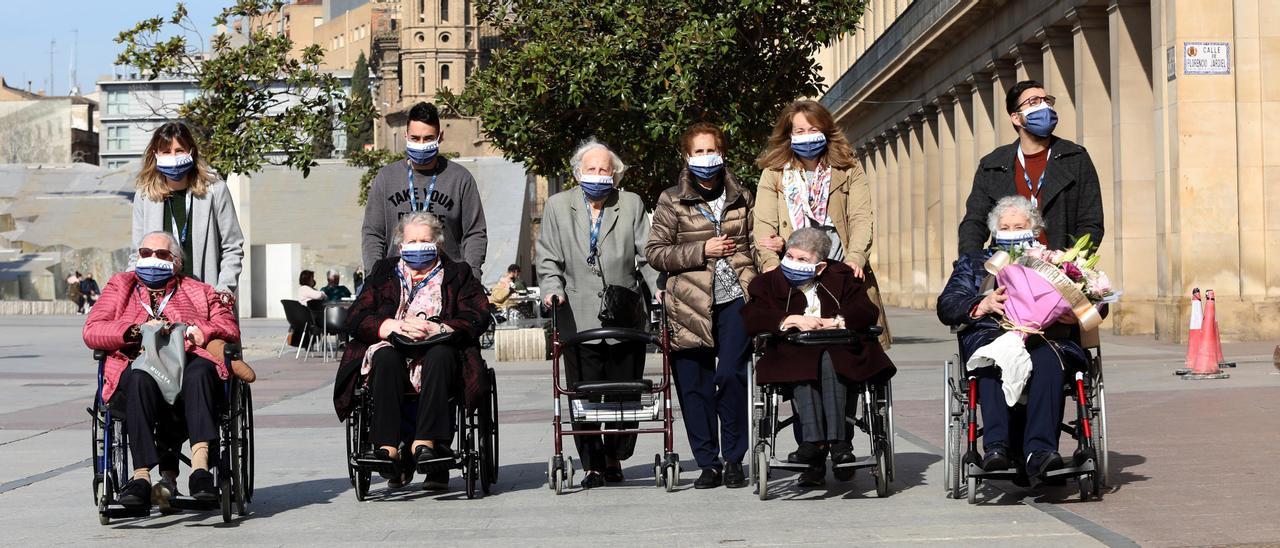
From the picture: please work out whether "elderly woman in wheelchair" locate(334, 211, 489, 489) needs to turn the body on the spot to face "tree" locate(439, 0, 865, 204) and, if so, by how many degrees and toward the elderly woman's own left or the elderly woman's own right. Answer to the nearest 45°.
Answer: approximately 180°

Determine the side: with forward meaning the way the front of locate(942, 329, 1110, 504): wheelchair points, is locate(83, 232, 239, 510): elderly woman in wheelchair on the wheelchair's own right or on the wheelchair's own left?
on the wheelchair's own right

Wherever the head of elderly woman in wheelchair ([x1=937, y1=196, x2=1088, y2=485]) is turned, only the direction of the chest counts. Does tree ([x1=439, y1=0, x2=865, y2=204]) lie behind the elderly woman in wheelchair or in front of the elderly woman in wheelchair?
behind

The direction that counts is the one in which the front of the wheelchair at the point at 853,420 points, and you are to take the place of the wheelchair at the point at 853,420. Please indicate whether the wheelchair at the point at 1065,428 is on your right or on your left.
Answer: on your left

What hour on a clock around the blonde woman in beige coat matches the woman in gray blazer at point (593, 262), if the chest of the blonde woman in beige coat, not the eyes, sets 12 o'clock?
The woman in gray blazer is roughly at 3 o'clock from the blonde woman in beige coat.

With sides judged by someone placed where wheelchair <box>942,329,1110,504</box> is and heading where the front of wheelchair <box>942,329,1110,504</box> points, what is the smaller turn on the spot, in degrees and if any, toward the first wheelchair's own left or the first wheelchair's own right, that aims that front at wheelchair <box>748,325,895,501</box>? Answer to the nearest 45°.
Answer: approximately 90° to the first wheelchair's own right
